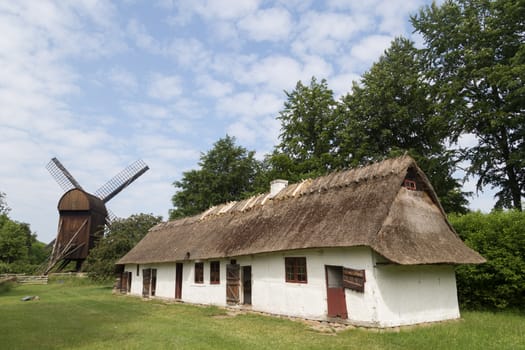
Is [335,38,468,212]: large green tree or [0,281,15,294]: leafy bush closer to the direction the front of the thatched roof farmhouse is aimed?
the leafy bush

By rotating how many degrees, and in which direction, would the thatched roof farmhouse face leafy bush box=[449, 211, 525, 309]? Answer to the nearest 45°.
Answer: approximately 135° to its left

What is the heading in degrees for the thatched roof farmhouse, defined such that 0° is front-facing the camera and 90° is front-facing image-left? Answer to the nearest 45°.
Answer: approximately 45°

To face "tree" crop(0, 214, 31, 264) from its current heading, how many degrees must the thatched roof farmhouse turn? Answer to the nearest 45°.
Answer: approximately 90° to its right

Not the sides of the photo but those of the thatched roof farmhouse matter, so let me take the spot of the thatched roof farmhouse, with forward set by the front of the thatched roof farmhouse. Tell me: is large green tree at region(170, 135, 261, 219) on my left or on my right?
on my right

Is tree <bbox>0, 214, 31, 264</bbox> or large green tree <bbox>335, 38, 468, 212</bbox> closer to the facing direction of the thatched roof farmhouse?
the tree

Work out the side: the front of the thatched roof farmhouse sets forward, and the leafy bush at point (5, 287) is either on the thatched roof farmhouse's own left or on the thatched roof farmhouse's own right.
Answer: on the thatched roof farmhouse's own right

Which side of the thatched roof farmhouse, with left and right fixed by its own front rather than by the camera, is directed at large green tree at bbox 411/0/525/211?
back

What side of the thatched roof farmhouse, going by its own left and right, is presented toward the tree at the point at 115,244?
right
